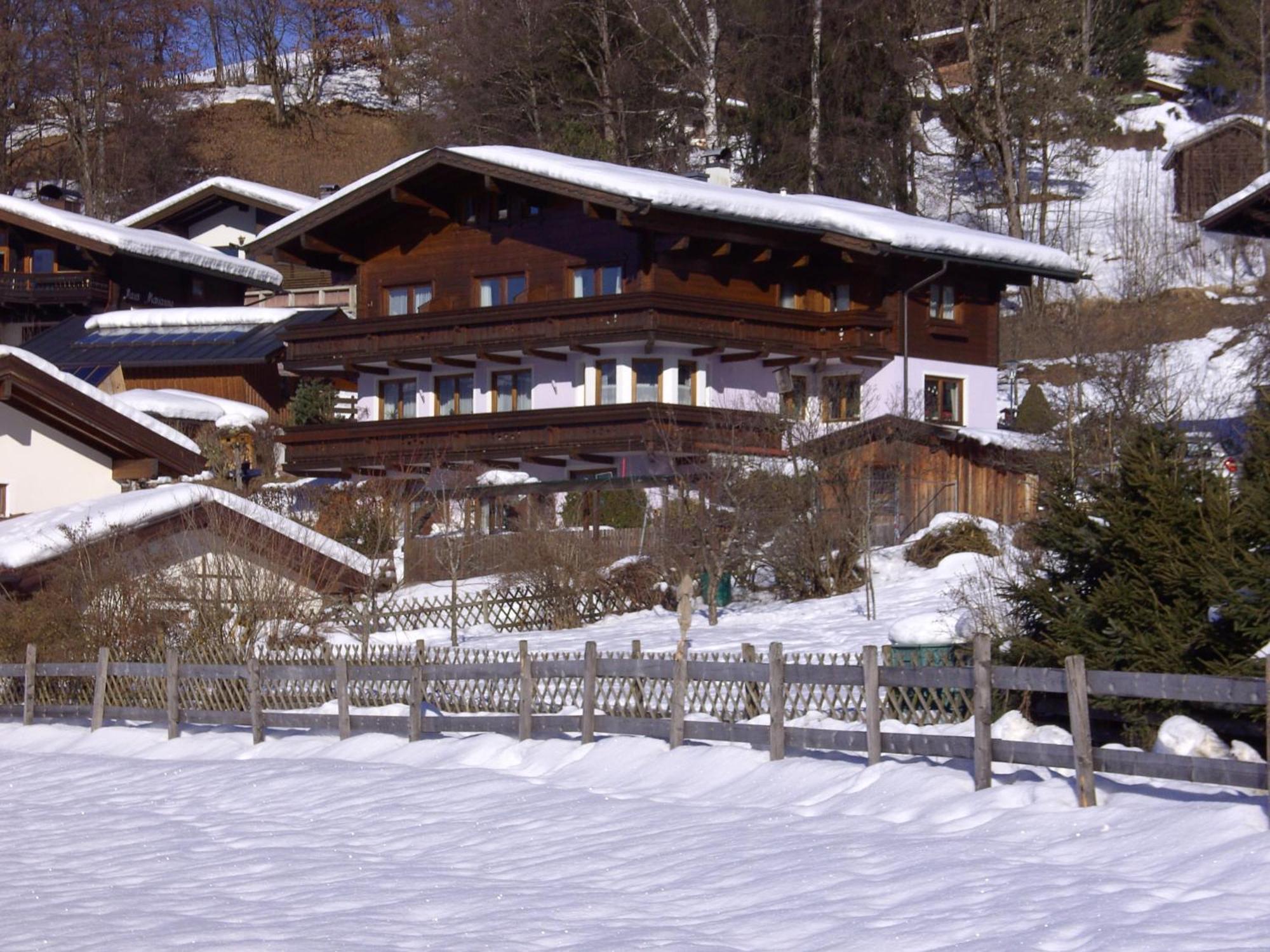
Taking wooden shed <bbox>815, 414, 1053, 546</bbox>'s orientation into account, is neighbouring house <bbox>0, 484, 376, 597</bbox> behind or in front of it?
in front

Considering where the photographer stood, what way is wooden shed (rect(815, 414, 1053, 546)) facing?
facing the viewer and to the left of the viewer

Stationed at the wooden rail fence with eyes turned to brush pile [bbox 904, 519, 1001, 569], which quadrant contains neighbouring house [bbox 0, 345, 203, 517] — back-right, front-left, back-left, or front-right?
front-left

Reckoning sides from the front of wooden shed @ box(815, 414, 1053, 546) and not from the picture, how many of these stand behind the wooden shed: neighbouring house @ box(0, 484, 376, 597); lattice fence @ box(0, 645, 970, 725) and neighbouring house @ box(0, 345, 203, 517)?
0

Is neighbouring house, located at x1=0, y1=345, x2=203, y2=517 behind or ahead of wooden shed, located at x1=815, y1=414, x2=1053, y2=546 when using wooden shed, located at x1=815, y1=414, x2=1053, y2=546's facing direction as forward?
ahead

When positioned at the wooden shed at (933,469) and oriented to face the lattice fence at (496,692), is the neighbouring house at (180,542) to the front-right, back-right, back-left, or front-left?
front-right

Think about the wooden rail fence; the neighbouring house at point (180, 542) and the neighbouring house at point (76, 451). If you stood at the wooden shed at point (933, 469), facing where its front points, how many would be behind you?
0
